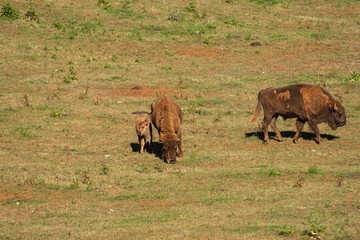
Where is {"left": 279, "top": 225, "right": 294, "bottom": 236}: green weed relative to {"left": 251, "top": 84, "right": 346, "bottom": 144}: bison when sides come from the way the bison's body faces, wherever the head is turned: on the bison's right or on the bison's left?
on the bison's right

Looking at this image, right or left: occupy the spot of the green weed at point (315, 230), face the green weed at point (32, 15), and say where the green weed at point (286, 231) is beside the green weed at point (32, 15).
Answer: left

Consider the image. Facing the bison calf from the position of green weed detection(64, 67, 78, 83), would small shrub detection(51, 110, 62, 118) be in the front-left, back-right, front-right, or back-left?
front-right

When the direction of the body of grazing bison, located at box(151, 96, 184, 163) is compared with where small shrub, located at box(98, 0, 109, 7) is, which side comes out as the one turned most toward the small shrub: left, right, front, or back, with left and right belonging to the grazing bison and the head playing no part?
back

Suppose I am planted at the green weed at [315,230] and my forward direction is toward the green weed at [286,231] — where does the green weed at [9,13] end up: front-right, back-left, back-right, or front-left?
front-right

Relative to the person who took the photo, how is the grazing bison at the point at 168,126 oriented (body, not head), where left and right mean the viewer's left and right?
facing the viewer

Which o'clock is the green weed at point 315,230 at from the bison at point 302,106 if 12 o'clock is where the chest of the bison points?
The green weed is roughly at 3 o'clock from the bison.

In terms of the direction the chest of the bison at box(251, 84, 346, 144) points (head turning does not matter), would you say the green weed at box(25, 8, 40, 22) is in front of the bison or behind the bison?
behind

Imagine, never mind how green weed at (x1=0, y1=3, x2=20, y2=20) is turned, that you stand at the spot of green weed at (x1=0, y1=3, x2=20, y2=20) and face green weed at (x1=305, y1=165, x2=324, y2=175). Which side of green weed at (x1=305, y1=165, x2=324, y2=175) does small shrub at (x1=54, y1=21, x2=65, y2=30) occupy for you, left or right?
left

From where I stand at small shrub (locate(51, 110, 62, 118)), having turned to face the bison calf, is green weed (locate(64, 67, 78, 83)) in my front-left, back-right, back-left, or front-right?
back-left

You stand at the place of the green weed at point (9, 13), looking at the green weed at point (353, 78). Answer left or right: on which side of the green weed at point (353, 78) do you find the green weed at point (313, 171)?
right

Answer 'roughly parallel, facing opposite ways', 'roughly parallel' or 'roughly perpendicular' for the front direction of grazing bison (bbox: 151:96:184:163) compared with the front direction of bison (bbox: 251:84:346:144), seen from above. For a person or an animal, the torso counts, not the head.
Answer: roughly perpendicular

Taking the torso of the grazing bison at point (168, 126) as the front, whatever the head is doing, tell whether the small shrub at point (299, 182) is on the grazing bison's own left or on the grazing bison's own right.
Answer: on the grazing bison's own left

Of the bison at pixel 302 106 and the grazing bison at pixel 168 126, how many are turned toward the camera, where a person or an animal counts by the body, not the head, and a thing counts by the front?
1

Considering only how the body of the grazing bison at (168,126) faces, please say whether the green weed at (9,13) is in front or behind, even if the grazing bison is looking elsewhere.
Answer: behind

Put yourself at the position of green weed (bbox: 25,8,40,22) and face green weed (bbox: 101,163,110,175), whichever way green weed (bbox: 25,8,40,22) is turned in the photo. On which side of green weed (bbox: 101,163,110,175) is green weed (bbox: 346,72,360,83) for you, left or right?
left

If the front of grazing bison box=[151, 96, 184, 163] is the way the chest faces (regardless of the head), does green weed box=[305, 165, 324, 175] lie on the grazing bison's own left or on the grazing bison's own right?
on the grazing bison's own left

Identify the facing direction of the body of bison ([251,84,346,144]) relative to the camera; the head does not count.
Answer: to the viewer's right

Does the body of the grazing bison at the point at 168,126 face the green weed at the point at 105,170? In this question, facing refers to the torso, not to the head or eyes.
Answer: no

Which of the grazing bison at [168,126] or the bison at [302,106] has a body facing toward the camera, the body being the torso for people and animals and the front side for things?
the grazing bison at [168,126]

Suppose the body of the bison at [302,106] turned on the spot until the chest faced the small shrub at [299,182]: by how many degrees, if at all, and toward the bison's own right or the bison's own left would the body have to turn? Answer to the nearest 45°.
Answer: approximately 90° to the bison's own right
